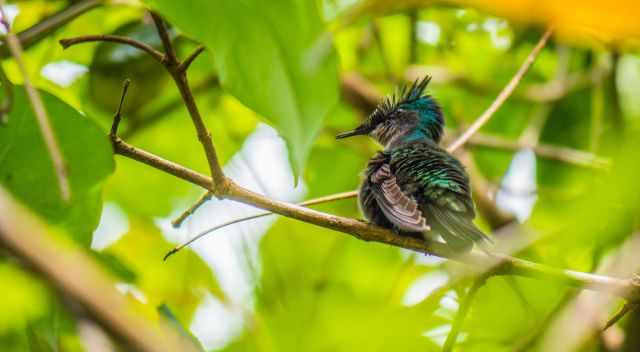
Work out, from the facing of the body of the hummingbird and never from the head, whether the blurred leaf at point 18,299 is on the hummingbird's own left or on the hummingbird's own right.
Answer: on the hummingbird's own left

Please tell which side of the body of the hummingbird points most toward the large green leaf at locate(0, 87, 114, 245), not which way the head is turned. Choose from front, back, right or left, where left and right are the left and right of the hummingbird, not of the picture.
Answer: left

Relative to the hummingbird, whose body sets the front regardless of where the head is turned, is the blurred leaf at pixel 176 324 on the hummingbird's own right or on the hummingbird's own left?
on the hummingbird's own left

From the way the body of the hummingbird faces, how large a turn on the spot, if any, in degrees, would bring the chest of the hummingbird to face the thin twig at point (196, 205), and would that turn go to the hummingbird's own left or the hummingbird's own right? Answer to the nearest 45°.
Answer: approximately 90° to the hummingbird's own left

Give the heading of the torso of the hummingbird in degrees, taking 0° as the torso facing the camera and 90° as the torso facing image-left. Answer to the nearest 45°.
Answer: approximately 135°

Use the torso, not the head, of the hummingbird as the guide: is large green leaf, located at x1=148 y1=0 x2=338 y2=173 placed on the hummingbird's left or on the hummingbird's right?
on the hummingbird's left

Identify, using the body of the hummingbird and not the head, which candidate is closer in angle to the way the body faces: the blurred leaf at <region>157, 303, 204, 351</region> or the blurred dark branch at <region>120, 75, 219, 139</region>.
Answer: the blurred dark branch
